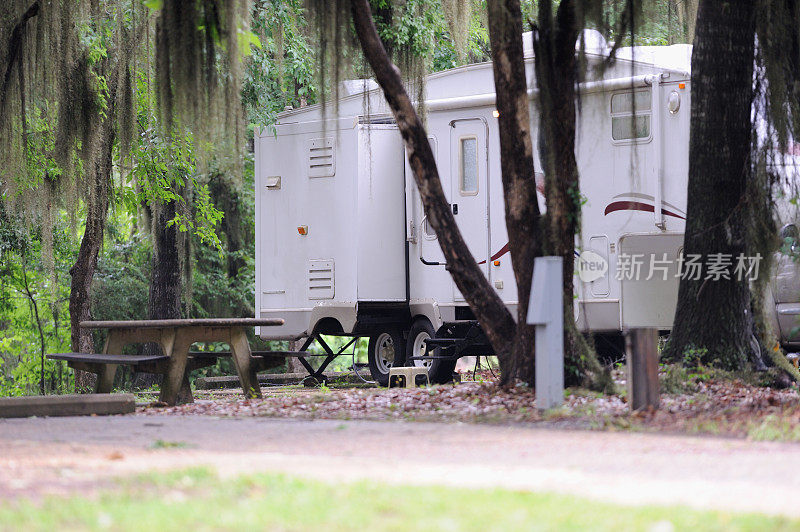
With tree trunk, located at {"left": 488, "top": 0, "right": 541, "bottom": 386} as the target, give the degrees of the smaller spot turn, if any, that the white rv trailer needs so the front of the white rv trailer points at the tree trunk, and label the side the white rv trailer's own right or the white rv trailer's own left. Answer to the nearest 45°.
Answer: approximately 45° to the white rv trailer's own right

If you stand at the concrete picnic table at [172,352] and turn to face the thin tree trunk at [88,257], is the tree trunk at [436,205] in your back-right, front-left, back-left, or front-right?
back-right

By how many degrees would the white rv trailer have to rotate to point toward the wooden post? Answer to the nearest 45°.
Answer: approximately 45° to its right

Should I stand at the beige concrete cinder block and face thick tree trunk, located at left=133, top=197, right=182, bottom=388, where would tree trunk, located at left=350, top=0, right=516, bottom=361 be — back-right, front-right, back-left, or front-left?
back-left

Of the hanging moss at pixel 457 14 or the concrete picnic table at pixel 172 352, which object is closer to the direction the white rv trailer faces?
the hanging moss

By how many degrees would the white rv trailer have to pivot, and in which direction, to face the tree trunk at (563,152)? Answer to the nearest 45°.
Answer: approximately 45° to its right

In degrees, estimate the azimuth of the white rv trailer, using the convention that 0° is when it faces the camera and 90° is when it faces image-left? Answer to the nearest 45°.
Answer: approximately 315°

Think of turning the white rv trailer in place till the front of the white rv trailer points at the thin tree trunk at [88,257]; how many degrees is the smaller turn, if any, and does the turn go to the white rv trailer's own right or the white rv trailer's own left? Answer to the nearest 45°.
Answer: approximately 135° to the white rv trailer's own right

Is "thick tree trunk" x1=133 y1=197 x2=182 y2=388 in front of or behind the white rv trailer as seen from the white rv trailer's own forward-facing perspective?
behind
